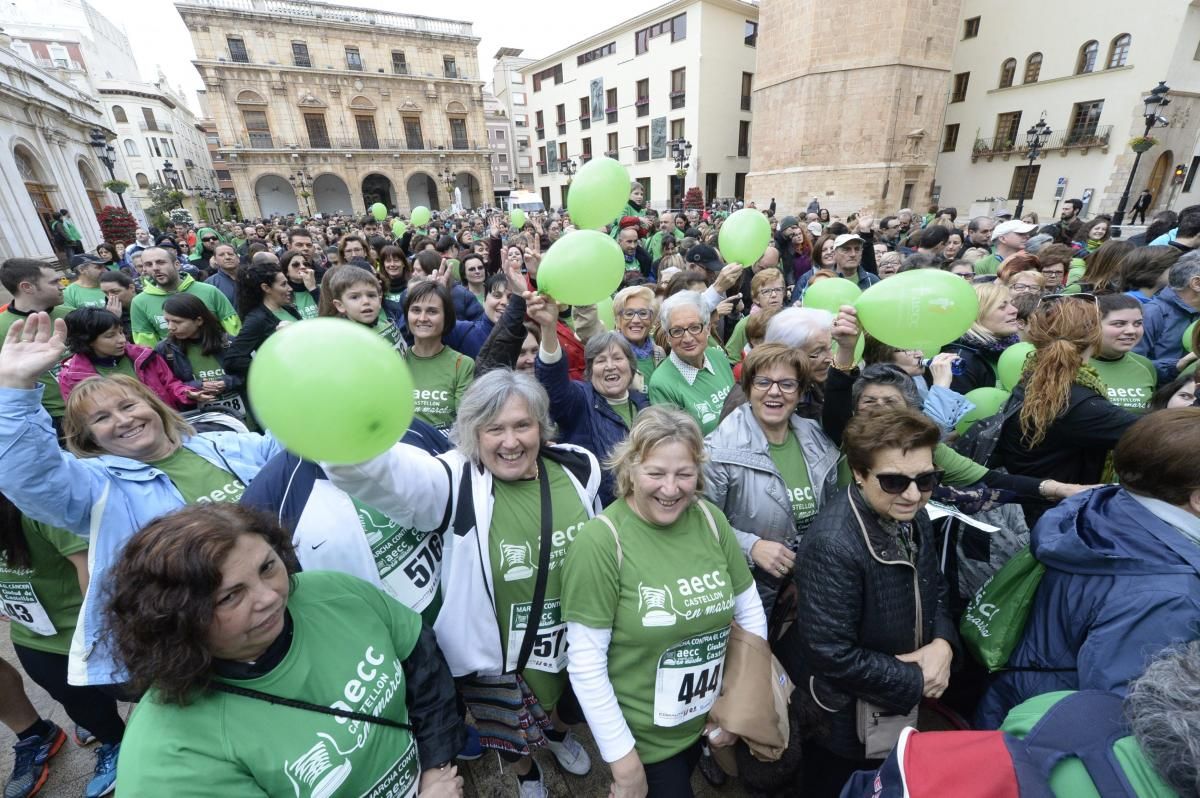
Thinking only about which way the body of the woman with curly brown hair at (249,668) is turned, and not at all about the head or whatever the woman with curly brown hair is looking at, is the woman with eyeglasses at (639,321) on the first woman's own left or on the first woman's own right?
on the first woman's own left

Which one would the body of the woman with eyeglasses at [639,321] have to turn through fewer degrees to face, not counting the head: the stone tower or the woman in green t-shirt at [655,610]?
the woman in green t-shirt

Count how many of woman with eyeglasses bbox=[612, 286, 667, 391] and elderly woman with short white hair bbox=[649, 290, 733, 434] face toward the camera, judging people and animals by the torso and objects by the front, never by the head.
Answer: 2

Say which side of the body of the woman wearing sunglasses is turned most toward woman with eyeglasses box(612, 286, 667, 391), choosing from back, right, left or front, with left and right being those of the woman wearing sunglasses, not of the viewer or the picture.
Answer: back

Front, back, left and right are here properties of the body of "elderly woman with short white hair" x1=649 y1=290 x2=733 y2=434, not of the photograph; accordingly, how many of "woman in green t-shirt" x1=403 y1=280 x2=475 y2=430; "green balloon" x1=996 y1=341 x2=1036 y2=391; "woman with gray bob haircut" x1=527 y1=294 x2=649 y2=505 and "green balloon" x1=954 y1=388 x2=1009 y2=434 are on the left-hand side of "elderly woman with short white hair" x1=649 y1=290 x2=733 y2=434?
2

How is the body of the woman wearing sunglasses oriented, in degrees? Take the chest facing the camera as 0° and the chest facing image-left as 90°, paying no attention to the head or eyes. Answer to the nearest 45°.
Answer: approximately 315°

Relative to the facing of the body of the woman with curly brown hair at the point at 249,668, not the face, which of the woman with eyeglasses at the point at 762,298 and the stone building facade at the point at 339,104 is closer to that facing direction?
the woman with eyeglasses

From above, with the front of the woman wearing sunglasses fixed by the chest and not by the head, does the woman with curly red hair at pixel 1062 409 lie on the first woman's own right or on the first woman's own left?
on the first woman's own left
